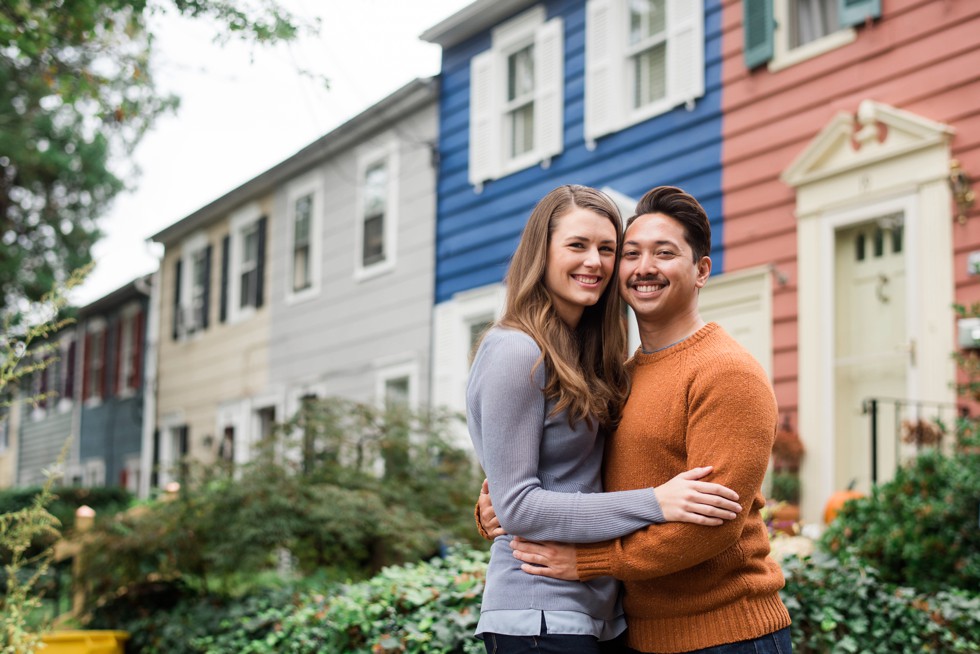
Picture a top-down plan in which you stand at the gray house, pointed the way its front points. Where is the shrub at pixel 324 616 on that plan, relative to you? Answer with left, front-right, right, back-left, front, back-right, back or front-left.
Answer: front-left

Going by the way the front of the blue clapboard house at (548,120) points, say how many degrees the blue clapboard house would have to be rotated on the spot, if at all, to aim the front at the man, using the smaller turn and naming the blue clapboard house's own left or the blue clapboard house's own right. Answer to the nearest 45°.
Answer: approximately 45° to the blue clapboard house's own left

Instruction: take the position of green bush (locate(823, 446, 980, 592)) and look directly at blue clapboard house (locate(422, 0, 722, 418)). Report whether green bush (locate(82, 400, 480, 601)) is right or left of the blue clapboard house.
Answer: left

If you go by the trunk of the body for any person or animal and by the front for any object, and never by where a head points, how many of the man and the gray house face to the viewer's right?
0

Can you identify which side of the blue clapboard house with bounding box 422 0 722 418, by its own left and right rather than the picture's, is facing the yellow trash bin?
front

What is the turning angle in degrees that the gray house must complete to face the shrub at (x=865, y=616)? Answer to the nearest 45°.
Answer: approximately 45° to its left

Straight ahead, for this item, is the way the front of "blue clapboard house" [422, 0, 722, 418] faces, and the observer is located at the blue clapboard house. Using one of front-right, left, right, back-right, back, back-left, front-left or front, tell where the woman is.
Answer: front-left

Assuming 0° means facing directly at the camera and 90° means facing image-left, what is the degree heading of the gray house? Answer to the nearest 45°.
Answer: approximately 45°

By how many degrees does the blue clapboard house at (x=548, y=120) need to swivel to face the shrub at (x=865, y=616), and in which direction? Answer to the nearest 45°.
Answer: approximately 45° to its left

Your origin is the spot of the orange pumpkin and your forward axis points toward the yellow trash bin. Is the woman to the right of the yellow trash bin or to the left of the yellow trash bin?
left

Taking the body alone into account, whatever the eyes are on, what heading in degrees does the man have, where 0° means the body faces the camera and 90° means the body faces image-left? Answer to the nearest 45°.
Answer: approximately 45°
